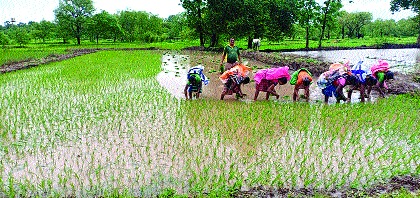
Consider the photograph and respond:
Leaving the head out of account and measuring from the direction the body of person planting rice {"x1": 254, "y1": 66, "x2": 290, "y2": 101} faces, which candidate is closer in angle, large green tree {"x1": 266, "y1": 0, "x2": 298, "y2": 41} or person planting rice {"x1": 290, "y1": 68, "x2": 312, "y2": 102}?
the person planting rice
